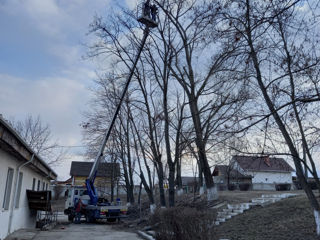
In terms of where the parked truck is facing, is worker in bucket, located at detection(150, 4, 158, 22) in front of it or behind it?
behind

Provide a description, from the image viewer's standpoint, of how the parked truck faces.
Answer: facing away from the viewer and to the left of the viewer

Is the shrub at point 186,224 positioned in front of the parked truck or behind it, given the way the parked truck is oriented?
behind
